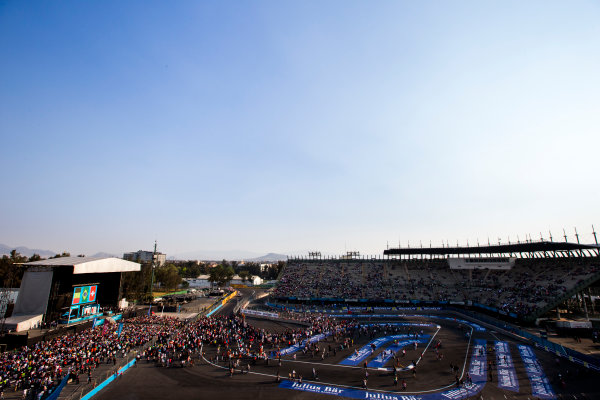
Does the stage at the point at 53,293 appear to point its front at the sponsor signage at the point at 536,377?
yes

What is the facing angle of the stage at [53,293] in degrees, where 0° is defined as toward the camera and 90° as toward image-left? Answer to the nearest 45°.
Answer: approximately 315°

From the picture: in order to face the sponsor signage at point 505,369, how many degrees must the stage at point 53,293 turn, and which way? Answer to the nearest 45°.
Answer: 0° — it already faces it
